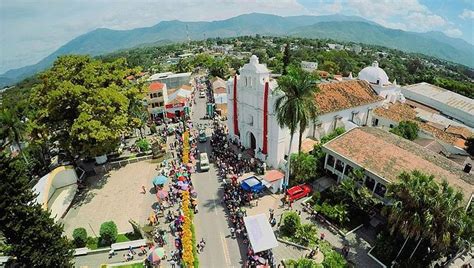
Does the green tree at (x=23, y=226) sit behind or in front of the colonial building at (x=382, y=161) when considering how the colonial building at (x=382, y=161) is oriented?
in front

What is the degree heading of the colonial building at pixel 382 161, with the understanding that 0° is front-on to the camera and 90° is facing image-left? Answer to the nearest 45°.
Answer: approximately 45°

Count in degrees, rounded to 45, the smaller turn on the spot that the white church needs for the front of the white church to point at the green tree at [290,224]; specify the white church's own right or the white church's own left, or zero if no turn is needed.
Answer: approximately 45° to the white church's own left

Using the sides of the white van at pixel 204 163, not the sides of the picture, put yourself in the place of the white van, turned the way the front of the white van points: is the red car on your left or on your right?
on your left

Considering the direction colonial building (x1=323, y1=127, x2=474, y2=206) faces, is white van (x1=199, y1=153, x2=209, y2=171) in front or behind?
in front

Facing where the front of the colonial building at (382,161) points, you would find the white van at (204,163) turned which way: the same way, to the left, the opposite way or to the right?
to the left

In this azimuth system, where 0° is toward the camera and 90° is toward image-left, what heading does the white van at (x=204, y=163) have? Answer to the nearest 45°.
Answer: approximately 0°

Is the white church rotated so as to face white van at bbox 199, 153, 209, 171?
yes

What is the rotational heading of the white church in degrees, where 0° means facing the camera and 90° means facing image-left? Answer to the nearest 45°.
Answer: approximately 45°

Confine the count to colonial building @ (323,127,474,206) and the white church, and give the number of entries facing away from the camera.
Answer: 0
